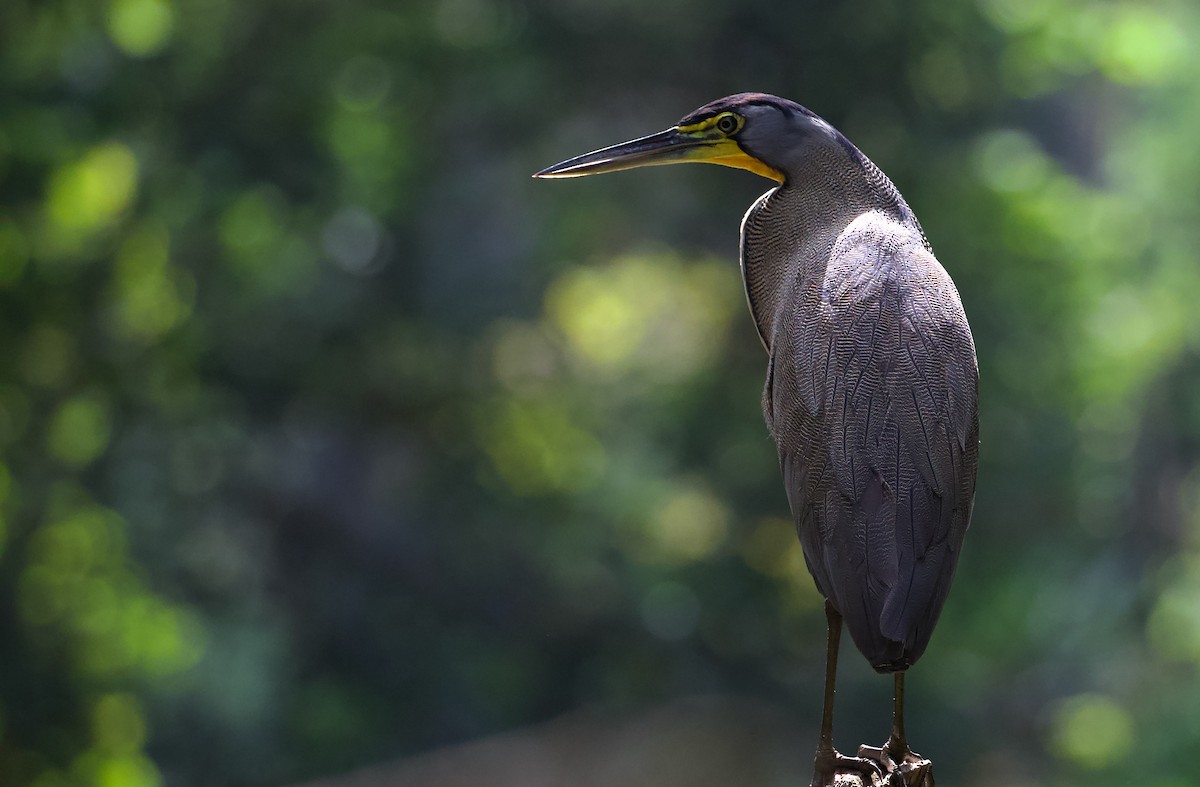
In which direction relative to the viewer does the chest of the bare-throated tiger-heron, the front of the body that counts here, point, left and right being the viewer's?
facing away from the viewer and to the left of the viewer
